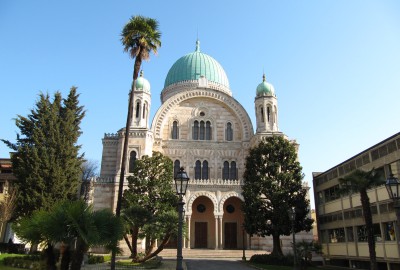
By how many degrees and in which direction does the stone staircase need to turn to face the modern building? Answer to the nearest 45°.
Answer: approximately 45° to its left

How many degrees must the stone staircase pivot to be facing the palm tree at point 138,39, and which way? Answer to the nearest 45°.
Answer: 0° — it already faces it

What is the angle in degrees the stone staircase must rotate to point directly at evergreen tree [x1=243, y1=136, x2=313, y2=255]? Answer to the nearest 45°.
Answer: approximately 45° to its left

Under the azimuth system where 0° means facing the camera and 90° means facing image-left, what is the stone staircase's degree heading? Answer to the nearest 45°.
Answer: approximately 0°

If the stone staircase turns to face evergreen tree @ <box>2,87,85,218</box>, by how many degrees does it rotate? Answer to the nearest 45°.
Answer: approximately 90° to its right

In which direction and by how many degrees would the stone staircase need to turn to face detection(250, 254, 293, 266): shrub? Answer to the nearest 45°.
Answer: approximately 45° to its left

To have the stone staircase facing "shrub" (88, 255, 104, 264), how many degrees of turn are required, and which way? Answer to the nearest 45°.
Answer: approximately 45° to its right
